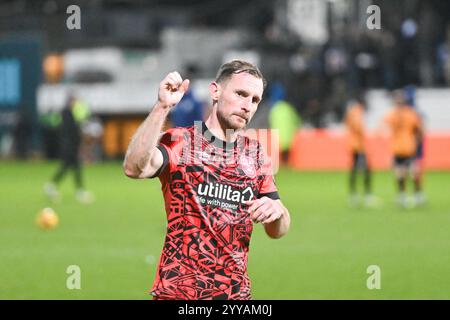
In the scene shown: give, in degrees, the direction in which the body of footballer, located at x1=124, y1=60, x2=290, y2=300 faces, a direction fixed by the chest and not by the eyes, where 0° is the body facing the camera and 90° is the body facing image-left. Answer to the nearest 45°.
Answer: approximately 315°

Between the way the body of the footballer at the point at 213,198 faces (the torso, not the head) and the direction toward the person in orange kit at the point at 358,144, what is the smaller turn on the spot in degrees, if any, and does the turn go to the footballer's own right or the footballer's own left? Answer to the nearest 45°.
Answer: approximately 135° to the footballer's own left
